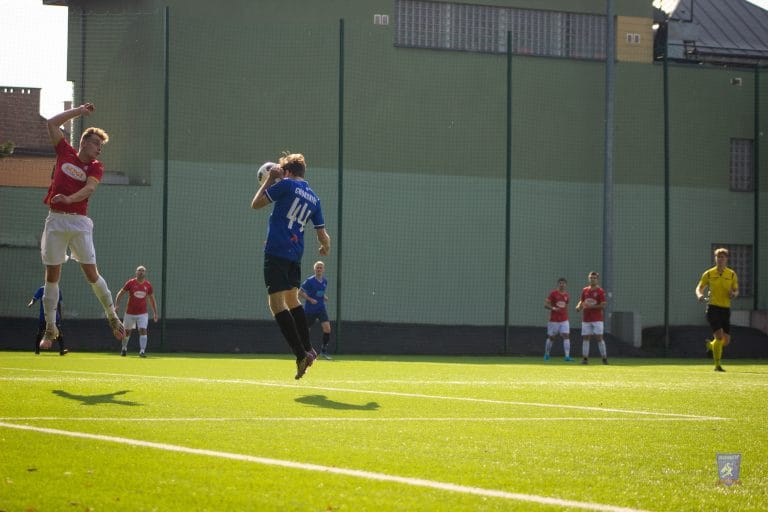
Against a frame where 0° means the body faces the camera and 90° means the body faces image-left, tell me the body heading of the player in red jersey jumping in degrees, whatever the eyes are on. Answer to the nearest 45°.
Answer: approximately 0°

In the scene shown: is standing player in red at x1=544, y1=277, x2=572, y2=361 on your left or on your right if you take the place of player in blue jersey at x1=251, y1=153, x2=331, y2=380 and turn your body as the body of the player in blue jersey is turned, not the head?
on your right

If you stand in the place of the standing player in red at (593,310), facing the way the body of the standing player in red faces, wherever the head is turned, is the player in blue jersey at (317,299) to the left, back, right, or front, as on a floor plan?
right

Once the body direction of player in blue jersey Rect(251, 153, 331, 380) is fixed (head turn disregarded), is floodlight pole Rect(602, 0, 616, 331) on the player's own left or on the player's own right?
on the player's own right

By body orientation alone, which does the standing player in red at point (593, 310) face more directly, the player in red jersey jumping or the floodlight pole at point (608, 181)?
the player in red jersey jumping

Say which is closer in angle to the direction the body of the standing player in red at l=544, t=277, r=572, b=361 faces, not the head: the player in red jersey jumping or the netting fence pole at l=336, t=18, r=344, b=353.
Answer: the player in red jersey jumping

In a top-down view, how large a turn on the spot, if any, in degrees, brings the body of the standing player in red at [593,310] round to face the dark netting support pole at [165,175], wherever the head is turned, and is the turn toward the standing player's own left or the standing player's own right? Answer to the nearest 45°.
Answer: approximately 90° to the standing player's own right

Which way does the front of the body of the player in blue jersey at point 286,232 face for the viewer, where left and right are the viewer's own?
facing away from the viewer and to the left of the viewer

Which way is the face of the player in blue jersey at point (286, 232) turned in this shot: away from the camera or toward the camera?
away from the camera
